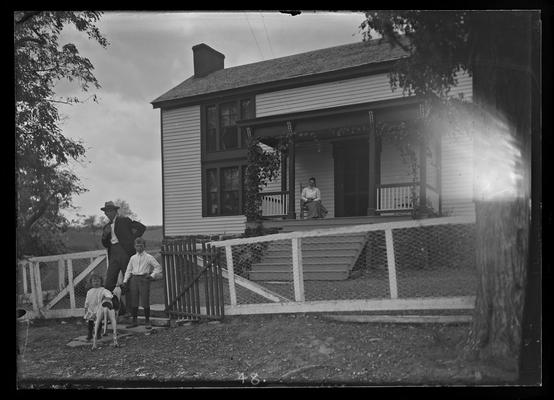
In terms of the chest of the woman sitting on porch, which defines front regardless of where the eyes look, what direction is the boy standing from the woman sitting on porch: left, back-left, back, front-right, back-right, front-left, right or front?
front-right

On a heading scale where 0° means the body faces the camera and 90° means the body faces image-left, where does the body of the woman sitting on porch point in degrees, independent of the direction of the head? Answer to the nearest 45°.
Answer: approximately 0°

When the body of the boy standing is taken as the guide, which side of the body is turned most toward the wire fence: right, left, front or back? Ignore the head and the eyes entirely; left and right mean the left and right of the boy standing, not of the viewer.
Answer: left

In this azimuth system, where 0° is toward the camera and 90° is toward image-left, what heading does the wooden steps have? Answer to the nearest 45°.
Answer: approximately 0°

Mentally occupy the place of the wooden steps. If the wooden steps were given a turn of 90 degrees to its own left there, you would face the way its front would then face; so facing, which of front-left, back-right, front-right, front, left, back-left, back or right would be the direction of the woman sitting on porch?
left

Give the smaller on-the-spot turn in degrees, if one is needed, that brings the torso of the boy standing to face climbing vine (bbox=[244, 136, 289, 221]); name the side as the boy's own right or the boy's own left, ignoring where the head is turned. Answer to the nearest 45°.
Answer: approximately 135° to the boy's own left

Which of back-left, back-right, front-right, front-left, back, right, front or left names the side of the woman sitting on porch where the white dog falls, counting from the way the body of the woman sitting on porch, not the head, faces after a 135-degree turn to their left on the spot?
back
